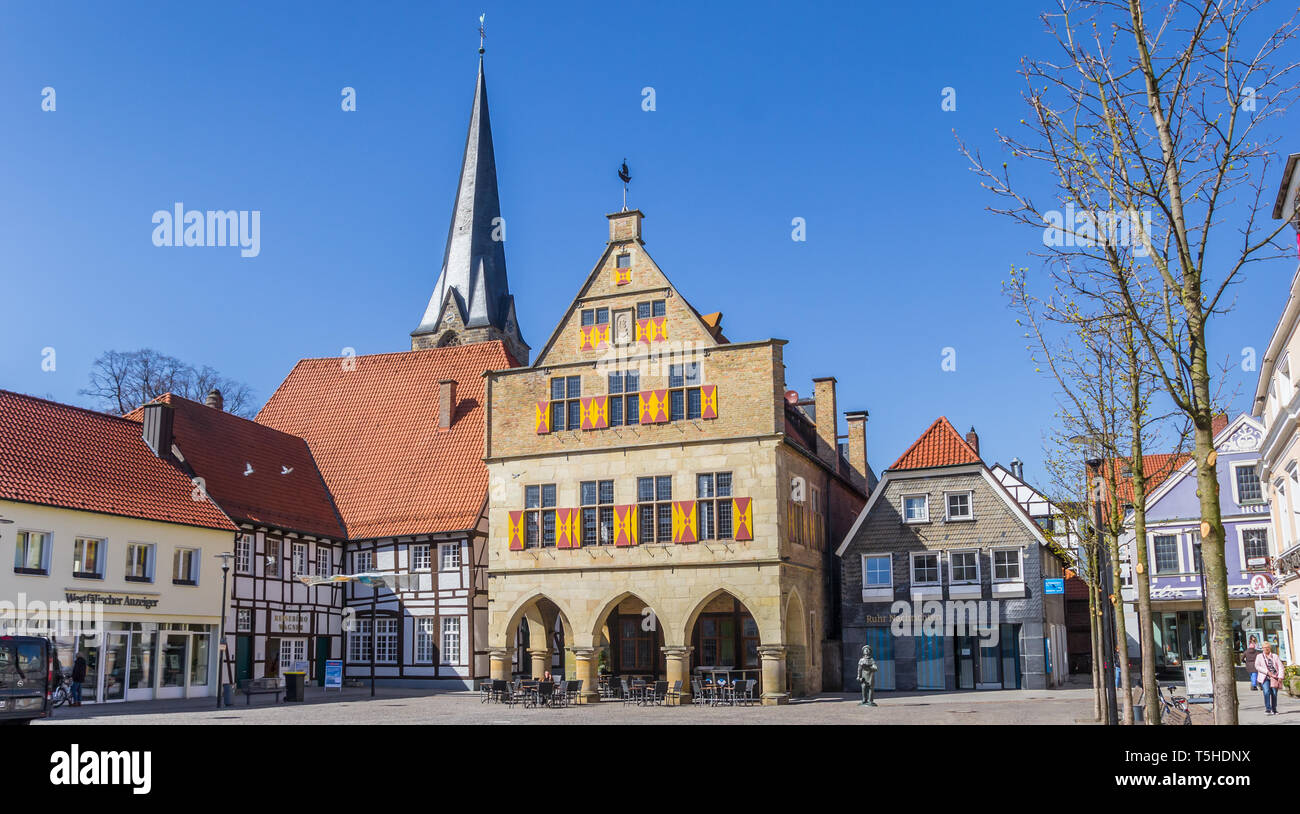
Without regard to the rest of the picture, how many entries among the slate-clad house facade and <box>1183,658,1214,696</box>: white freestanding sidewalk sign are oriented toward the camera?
2

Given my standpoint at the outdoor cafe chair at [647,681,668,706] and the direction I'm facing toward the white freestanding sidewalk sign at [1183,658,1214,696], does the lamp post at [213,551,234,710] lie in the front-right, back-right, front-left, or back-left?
back-right

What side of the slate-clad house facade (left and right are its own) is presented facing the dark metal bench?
right

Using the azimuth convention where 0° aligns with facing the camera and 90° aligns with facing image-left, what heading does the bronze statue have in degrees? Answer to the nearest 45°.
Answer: approximately 0°

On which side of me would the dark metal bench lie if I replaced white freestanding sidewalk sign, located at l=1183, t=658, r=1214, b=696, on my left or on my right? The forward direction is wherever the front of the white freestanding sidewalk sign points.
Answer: on my right

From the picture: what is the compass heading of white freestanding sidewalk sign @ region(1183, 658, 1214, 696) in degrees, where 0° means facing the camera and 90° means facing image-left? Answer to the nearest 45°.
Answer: approximately 0°

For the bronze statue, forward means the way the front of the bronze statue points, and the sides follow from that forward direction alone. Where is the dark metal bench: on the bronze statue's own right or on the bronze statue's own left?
on the bronze statue's own right
